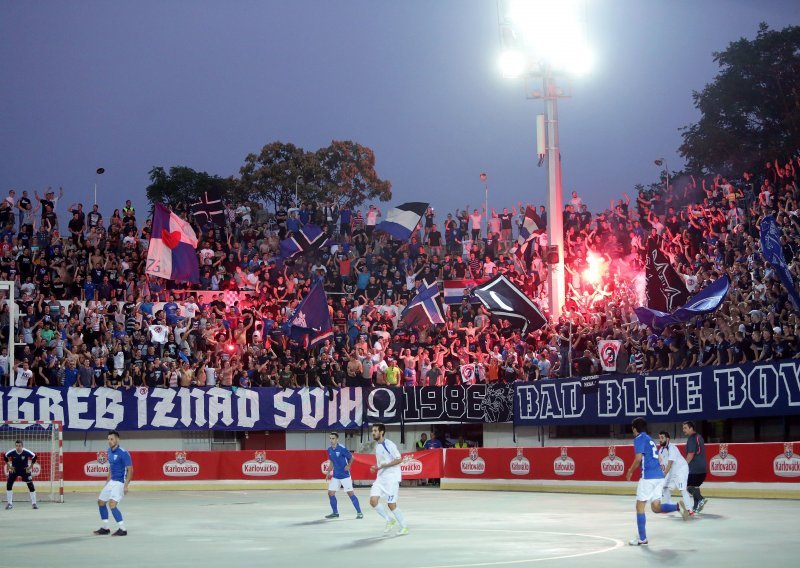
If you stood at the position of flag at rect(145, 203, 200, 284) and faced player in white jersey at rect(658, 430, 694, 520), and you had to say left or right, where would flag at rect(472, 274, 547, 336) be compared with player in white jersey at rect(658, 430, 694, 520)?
left

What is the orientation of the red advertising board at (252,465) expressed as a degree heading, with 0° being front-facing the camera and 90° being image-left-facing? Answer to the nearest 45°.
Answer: approximately 0°

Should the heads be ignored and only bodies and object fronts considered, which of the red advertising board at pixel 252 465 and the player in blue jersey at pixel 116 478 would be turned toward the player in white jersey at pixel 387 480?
the red advertising board

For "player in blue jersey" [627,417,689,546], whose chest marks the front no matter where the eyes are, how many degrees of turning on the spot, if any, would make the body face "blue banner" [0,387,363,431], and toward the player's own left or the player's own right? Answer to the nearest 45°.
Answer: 0° — they already face it

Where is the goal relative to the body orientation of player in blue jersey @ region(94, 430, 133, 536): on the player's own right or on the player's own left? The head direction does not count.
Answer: on the player's own right

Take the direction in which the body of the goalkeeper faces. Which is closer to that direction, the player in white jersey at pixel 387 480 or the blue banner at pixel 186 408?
the player in white jersey

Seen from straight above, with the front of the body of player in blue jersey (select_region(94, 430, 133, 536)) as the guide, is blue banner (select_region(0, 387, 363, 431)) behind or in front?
behind
